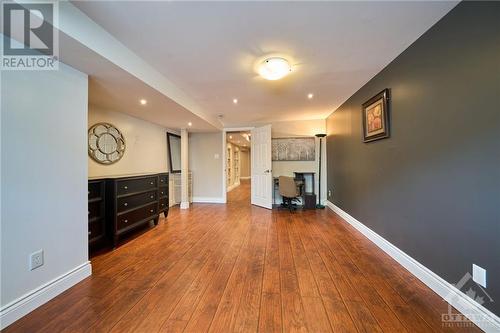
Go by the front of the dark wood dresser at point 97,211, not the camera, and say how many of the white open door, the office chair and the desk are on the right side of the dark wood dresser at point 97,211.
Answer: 0

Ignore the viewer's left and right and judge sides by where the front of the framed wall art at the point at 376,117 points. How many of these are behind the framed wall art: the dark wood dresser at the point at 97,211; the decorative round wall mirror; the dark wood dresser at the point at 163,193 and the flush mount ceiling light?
0

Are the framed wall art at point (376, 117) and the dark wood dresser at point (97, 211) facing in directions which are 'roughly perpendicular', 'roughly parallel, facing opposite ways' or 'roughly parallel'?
roughly parallel, facing opposite ways

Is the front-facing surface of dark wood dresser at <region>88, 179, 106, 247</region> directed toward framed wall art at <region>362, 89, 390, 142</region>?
yes

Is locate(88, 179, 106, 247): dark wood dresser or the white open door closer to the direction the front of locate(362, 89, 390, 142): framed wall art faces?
the dark wood dresser

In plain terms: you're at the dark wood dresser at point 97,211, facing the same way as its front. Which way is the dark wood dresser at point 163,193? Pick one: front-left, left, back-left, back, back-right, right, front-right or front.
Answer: left

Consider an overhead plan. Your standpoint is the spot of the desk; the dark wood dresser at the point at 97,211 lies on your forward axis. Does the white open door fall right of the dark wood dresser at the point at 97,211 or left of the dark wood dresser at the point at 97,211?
right

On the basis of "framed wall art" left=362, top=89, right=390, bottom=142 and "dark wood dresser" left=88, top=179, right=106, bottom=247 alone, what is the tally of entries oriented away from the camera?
0

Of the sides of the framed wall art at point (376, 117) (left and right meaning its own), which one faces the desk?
right

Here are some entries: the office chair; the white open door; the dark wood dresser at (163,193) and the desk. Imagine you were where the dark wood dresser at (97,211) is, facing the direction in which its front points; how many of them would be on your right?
0

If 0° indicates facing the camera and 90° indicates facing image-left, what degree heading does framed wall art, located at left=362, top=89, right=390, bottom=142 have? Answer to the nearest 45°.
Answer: approximately 45°

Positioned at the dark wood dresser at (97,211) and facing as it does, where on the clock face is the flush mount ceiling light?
The flush mount ceiling light is roughly at 12 o'clock from the dark wood dresser.

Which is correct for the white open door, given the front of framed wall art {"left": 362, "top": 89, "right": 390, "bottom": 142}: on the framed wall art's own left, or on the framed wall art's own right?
on the framed wall art's own right

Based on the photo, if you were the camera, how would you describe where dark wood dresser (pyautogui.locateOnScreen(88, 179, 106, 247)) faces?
facing the viewer and to the right of the viewer

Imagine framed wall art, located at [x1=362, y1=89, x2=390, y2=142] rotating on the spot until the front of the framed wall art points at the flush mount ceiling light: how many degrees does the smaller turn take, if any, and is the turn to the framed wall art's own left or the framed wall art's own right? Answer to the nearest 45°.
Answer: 0° — it already faces it

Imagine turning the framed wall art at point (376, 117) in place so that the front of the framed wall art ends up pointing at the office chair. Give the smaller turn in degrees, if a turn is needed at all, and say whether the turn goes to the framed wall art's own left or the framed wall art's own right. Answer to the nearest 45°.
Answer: approximately 90° to the framed wall art's own right
